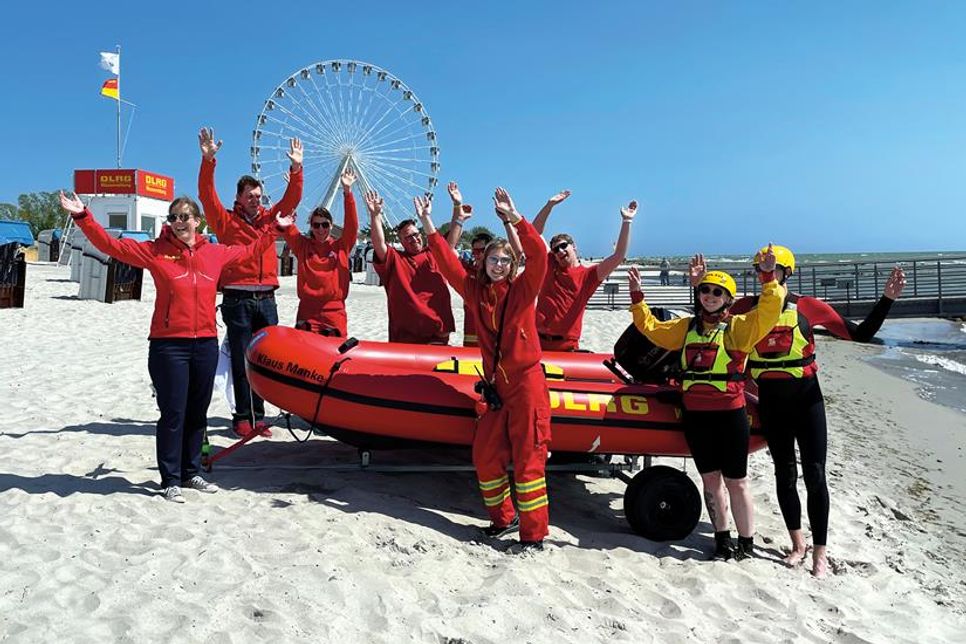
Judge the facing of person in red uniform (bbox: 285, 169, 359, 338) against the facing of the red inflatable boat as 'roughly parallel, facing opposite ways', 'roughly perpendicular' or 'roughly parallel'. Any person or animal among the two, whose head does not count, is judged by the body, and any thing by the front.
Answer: roughly perpendicular

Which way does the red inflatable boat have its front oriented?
to the viewer's left

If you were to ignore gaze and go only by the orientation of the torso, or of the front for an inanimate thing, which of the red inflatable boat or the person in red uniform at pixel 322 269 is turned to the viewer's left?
the red inflatable boat

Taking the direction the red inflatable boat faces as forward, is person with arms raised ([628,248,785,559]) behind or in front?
behind

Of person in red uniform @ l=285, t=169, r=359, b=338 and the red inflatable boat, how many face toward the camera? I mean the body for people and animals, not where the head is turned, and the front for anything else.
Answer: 1

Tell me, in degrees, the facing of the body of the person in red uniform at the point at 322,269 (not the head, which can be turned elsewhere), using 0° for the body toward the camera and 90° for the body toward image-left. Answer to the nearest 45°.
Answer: approximately 0°

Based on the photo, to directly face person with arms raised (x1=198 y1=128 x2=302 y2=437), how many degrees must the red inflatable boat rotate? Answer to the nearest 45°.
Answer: approximately 45° to its right
